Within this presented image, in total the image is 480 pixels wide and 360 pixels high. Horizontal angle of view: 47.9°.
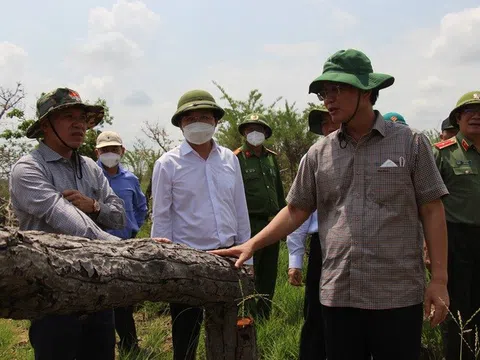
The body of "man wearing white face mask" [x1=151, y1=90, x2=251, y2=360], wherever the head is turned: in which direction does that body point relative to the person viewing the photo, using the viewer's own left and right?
facing the viewer

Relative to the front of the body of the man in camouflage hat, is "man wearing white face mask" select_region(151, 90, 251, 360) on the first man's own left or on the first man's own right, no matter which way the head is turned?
on the first man's own left

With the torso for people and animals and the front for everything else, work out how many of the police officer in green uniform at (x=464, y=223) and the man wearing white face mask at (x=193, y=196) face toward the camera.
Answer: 2

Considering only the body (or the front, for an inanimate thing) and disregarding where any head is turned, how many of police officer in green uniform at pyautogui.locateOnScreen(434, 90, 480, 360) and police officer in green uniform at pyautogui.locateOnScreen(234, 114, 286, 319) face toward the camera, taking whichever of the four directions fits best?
2

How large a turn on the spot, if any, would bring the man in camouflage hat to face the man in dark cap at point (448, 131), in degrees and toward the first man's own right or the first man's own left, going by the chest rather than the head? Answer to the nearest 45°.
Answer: approximately 45° to the first man's own left

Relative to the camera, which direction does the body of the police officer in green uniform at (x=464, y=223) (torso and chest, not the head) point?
toward the camera

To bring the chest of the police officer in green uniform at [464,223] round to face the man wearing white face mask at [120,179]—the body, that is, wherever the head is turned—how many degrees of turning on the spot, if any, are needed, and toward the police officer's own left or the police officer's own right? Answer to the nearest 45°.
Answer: approximately 90° to the police officer's own right

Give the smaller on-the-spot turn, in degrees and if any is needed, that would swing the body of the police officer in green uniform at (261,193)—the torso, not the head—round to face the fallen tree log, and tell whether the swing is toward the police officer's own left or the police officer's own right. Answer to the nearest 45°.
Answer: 0° — they already face it

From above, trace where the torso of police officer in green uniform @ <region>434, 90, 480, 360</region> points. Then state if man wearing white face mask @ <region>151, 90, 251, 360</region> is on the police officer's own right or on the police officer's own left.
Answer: on the police officer's own right

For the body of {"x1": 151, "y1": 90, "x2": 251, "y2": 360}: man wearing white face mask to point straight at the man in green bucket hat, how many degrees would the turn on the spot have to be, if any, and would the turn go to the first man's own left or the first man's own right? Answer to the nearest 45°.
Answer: approximately 45° to the first man's own left

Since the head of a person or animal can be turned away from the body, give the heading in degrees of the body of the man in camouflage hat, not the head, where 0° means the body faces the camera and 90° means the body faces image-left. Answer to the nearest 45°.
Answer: approximately 315°

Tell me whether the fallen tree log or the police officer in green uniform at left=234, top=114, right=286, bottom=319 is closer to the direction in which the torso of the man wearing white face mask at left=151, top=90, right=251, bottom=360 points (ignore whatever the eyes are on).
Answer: the fallen tree log
